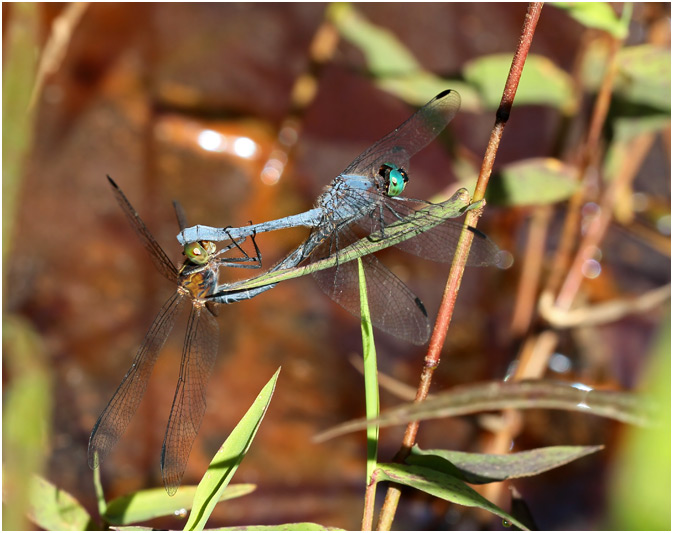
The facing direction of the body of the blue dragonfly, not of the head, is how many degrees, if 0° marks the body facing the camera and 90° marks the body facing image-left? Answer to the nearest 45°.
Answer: approximately 270°

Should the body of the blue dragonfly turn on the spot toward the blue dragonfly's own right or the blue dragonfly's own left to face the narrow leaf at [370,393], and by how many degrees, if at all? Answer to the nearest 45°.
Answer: approximately 90° to the blue dragonfly's own right

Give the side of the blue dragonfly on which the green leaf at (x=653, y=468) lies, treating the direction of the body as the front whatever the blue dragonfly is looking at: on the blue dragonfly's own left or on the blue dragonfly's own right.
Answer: on the blue dragonfly's own right
